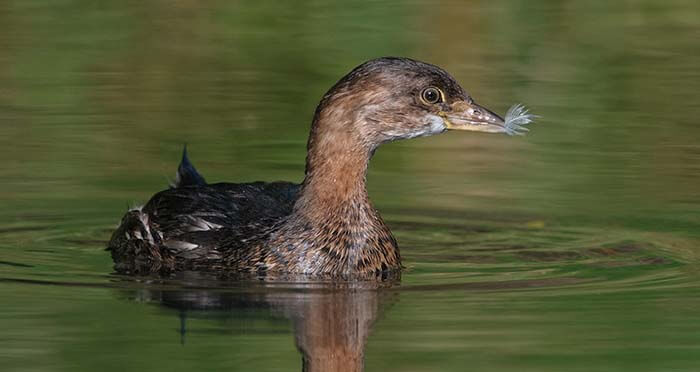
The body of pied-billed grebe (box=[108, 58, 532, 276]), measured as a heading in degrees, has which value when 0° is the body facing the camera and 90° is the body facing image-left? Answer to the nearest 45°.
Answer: approximately 270°
